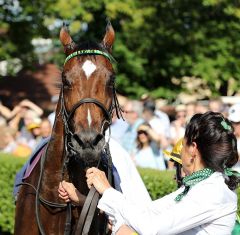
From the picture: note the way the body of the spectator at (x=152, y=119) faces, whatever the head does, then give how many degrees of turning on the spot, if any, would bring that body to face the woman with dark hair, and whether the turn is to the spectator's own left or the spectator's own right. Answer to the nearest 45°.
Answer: approximately 45° to the spectator's own left

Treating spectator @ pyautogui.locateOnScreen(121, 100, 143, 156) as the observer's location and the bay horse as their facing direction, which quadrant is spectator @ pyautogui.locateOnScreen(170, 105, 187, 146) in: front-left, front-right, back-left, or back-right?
back-left

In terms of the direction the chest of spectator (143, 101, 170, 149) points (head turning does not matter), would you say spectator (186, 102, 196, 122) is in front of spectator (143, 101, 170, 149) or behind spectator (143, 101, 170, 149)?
behind

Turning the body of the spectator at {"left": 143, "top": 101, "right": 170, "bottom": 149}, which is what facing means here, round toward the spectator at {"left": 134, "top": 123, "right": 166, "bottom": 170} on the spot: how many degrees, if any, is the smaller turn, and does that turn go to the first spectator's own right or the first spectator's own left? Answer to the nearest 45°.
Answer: approximately 45° to the first spectator's own left

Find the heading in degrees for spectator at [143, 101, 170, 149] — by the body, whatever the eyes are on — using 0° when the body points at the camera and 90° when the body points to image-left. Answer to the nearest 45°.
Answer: approximately 45°
